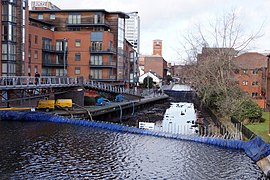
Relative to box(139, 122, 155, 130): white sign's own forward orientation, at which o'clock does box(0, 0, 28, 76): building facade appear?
The building facade is roughly at 4 o'clock from the white sign.

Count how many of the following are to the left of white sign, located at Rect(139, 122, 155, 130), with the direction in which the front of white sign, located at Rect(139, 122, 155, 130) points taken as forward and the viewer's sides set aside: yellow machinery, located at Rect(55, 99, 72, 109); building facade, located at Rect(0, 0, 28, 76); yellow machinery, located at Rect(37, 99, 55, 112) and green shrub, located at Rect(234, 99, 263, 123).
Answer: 1

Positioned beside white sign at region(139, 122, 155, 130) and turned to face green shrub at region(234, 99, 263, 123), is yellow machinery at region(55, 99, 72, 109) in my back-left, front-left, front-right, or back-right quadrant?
back-left

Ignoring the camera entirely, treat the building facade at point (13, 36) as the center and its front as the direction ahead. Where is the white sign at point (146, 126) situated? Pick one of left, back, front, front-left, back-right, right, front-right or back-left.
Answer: front

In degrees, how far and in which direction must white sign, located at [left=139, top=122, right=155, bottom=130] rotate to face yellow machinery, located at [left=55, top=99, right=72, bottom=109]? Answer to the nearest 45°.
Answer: approximately 135° to its right

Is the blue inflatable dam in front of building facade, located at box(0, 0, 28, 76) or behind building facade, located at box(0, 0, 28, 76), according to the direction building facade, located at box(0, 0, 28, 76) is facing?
in front

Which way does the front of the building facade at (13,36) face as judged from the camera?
facing the viewer and to the right of the viewer

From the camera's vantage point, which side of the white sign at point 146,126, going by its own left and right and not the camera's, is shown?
front

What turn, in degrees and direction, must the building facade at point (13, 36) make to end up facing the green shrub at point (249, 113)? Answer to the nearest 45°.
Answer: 0° — it already faces it

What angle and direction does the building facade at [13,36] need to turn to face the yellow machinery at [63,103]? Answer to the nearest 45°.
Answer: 0° — it already faces it

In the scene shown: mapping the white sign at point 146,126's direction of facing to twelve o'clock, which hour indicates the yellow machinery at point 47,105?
The yellow machinery is roughly at 4 o'clock from the white sign.

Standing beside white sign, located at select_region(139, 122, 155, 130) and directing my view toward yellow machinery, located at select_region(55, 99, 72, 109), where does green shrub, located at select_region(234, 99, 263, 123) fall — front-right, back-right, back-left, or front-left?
back-right
